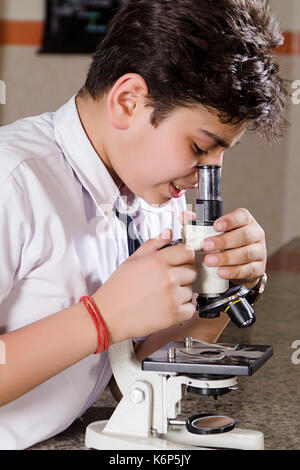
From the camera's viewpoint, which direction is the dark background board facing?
toward the camera

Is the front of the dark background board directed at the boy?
yes

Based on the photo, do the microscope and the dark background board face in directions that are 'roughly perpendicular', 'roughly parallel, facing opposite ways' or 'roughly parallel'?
roughly perpendicular

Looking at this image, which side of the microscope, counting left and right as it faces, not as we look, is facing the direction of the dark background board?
left

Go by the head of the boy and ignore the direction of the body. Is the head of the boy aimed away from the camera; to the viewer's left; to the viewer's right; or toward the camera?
to the viewer's right

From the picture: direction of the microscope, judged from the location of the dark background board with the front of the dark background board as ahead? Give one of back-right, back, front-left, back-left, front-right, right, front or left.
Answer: front
